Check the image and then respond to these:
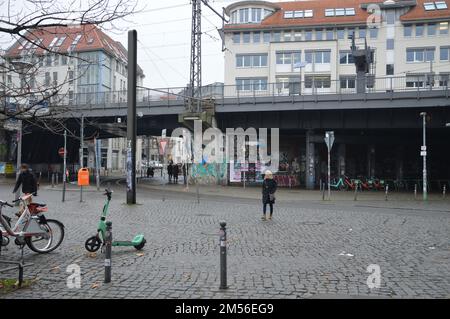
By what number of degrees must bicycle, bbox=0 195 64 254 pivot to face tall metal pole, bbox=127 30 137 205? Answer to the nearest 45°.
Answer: approximately 90° to its right

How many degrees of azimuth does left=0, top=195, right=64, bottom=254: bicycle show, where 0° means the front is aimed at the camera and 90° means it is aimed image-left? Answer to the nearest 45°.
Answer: approximately 90°
